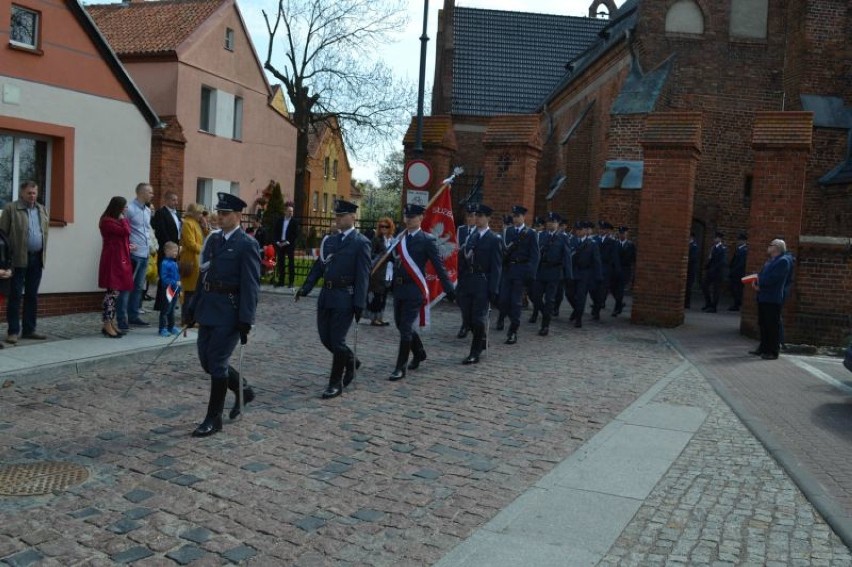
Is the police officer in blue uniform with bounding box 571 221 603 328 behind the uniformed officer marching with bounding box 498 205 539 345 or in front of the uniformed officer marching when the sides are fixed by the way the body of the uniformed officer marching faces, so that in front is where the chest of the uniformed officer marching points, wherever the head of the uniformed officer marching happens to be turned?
behind

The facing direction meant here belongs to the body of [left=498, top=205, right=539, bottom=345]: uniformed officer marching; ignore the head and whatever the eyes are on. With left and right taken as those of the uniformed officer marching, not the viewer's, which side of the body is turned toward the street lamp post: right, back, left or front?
right

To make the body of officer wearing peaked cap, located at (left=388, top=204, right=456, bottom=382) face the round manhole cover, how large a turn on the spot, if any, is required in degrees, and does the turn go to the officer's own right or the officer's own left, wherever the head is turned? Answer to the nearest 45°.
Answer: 0° — they already face it

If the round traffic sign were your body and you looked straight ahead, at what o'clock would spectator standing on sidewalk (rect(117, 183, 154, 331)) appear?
The spectator standing on sidewalk is roughly at 1 o'clock from the round traffic sign.

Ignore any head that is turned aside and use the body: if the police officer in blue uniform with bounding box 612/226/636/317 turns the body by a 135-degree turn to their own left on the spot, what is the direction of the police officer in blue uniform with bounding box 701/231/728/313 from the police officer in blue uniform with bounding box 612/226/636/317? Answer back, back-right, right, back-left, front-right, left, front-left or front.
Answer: front-left

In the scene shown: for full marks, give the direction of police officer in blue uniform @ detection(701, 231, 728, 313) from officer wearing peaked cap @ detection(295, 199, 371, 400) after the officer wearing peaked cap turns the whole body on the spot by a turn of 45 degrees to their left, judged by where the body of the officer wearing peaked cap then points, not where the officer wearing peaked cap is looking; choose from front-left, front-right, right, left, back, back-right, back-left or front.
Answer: back-left

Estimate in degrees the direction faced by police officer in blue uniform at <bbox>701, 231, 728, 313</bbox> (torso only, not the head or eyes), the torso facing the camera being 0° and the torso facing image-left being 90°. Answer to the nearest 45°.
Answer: approximately 45°

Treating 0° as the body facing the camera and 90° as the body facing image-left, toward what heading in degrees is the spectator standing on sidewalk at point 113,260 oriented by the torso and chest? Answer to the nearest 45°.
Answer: approximately 270°

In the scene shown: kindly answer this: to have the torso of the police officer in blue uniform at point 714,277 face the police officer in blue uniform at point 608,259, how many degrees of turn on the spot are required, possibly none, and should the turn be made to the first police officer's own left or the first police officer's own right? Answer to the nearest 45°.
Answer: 0° — they already face them
